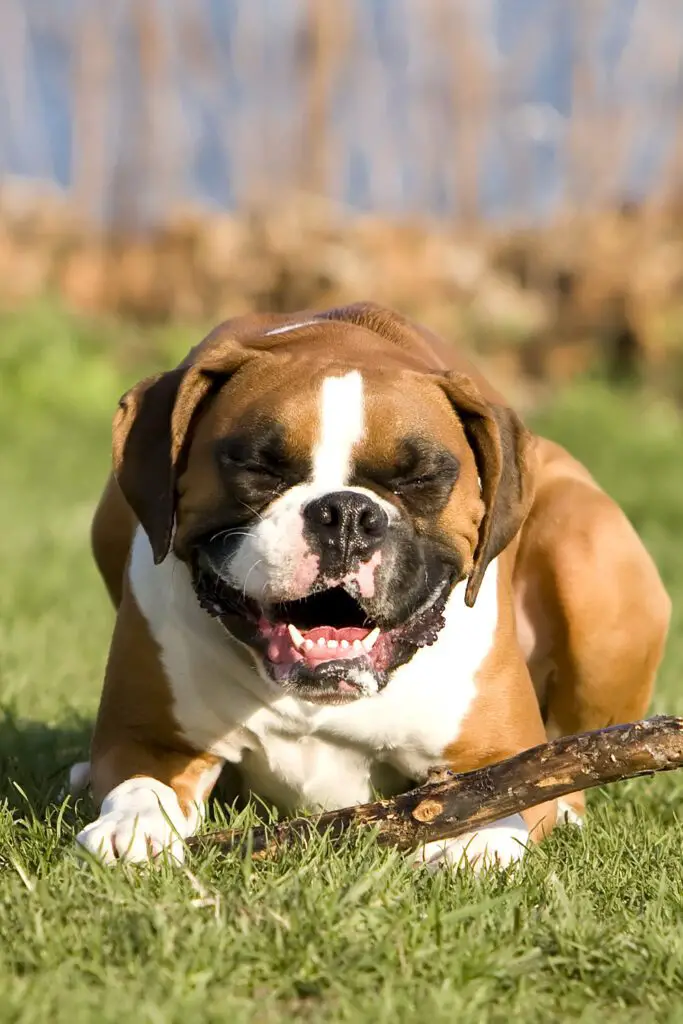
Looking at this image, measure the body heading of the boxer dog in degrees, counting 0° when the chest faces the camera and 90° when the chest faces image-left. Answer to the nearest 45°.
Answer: approximately 0°
